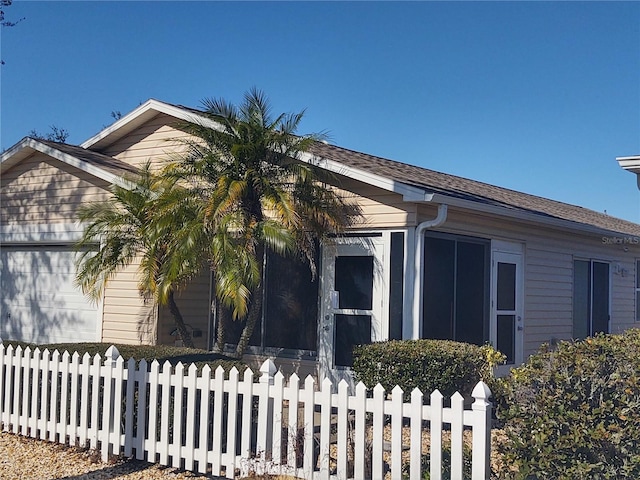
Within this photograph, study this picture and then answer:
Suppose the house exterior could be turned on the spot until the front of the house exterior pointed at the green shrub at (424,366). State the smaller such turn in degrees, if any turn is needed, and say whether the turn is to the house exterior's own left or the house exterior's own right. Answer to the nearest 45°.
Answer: approximately 45° to the house exterior's own left

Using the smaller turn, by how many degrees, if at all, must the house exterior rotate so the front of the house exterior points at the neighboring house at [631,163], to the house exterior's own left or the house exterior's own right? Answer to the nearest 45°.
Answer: approximately 90° to the house exterior's own left

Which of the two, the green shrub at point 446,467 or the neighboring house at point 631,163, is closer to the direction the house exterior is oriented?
the green shrub
